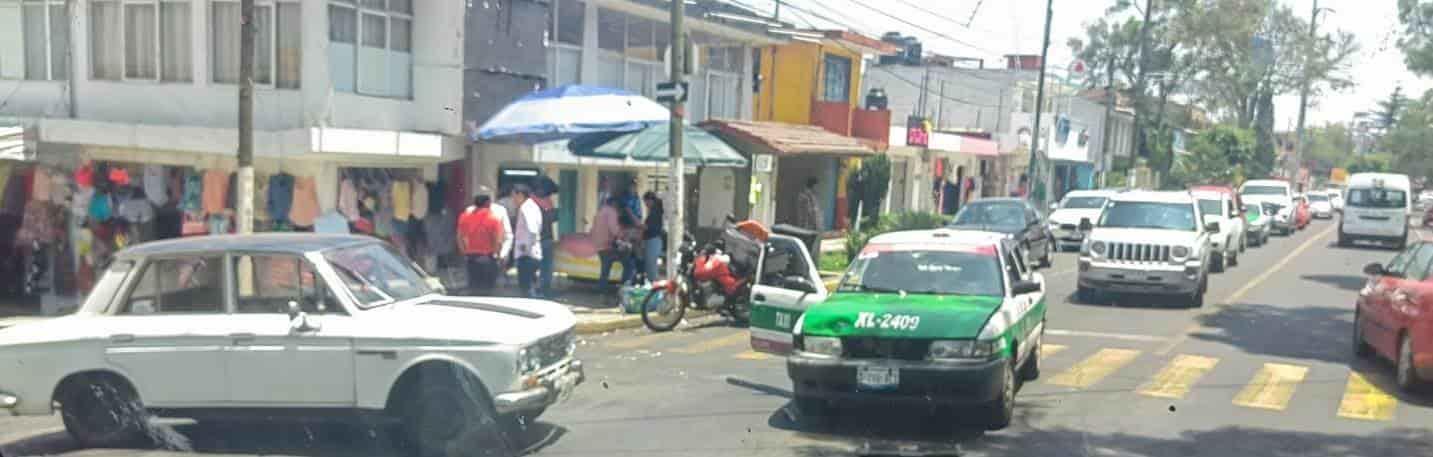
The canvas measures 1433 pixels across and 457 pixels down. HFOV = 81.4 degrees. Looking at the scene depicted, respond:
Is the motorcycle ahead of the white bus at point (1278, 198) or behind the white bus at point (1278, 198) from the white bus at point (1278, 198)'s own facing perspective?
ahead

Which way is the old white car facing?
to the viewer's right

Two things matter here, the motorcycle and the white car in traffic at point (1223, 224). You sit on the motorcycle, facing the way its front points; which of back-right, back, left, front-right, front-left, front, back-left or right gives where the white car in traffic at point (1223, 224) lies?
back

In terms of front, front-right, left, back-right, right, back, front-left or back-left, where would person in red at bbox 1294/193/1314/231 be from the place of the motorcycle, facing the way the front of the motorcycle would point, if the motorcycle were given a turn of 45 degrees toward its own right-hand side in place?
back-right

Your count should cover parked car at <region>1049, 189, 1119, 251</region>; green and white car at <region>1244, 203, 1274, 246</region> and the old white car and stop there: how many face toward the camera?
2

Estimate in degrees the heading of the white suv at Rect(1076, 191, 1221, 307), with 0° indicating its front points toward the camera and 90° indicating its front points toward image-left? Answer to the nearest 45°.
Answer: approximately 0°

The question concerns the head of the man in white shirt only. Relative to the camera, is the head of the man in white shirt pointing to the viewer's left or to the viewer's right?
to the viewer's left

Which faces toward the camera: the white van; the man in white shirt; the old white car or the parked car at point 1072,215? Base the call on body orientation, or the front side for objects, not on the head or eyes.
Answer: the parked car

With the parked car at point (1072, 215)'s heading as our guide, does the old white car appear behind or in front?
in front

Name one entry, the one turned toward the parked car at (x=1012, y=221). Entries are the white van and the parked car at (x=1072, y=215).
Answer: the parked car at (x=1072, y=215)

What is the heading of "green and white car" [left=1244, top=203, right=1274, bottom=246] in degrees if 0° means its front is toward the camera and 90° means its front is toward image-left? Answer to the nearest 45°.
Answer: approximately 0°

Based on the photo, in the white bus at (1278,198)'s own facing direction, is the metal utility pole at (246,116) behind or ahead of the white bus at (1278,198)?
ahead

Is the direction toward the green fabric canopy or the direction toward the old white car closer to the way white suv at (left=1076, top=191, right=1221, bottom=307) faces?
the old white car

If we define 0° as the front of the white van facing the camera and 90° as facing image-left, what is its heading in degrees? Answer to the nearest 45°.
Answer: approximately 180°

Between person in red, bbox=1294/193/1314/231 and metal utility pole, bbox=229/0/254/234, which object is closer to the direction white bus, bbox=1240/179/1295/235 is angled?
the metal utility pole
